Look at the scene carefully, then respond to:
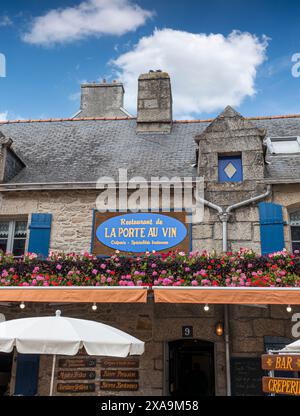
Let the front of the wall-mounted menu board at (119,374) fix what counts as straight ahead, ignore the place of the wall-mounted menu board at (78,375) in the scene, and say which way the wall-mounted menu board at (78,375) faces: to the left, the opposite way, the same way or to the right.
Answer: the same way

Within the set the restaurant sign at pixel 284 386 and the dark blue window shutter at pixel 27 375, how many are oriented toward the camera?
2

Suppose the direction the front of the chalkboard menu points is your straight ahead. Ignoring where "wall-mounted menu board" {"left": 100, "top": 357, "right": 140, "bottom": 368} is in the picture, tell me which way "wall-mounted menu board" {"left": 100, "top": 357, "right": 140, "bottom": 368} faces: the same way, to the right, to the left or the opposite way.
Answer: the same way

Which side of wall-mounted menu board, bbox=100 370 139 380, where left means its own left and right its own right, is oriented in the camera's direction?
front

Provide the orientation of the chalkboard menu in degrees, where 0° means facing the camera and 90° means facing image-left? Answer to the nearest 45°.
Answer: approximately 0°

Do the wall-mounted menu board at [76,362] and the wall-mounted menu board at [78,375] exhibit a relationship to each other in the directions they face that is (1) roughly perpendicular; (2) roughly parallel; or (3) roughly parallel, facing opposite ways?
roughly parallel

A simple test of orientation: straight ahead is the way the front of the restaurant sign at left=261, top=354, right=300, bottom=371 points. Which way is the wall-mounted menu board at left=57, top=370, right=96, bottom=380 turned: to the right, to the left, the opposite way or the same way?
the same way

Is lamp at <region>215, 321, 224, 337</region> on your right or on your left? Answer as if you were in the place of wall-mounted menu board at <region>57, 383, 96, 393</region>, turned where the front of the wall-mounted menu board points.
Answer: on your left

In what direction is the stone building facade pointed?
toward the camera

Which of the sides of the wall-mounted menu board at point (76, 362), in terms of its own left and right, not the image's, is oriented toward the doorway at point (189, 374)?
left

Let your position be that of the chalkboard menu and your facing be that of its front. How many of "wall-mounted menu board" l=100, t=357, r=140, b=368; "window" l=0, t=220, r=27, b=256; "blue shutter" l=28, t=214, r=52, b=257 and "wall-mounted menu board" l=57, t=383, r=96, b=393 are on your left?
0

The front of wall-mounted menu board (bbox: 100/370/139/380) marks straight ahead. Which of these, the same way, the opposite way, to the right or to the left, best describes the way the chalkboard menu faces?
the same way

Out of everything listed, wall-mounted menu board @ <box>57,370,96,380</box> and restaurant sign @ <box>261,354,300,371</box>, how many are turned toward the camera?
2

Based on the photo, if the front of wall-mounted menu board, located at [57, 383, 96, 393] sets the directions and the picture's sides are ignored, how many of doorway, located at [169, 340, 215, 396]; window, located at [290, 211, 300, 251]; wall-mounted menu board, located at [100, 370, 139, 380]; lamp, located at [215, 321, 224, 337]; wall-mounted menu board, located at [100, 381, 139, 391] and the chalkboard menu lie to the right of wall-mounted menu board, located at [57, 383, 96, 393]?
0

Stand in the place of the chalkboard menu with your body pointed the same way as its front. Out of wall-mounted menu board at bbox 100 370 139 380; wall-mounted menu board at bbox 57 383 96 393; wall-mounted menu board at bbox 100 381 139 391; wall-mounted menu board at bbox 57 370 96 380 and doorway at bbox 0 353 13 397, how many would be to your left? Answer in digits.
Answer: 0

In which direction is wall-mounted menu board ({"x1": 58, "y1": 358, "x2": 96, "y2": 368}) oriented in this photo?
toward the camera

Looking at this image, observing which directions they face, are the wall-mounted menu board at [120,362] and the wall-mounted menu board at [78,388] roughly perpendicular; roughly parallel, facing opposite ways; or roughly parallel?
roughly parallel
